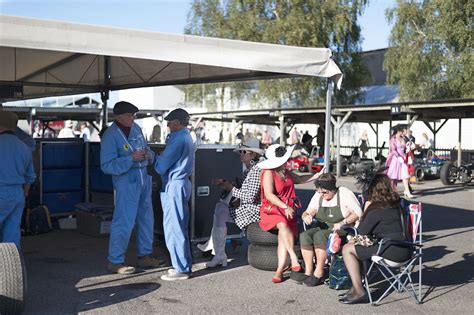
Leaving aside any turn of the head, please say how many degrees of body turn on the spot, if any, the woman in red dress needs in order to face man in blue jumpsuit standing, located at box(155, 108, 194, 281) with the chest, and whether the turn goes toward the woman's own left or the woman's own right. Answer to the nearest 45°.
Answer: approximately 135° to the woman's own right

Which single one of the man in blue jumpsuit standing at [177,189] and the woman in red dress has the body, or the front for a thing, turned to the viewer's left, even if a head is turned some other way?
the man in blue jumpsuit standing

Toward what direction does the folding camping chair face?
to the viewer's left

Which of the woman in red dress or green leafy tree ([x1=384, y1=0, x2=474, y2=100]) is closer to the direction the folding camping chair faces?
the woman in red dress

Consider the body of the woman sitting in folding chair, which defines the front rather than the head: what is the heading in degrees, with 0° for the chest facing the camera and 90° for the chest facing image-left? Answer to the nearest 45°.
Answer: approximately 90°

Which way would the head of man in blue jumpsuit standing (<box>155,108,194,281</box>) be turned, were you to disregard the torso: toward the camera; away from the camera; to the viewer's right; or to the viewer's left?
to the viewer's left

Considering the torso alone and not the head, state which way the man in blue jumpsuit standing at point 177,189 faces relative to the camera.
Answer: to the viewer's left

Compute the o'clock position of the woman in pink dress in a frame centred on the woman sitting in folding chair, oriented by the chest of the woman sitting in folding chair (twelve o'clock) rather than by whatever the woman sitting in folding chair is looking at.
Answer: The woman in pink dress is roughly at 3 o'clock from the woman sitting in folding chair.

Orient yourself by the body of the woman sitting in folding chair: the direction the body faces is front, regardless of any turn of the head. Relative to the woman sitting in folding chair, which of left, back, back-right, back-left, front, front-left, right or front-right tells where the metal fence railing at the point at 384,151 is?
right

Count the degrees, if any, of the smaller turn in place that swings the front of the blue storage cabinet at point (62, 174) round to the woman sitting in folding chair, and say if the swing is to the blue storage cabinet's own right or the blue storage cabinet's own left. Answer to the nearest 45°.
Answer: approximately 45° to the blue storage cabinet's own left

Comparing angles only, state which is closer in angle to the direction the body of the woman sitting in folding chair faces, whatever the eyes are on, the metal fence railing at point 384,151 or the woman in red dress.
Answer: the woman in red dress
